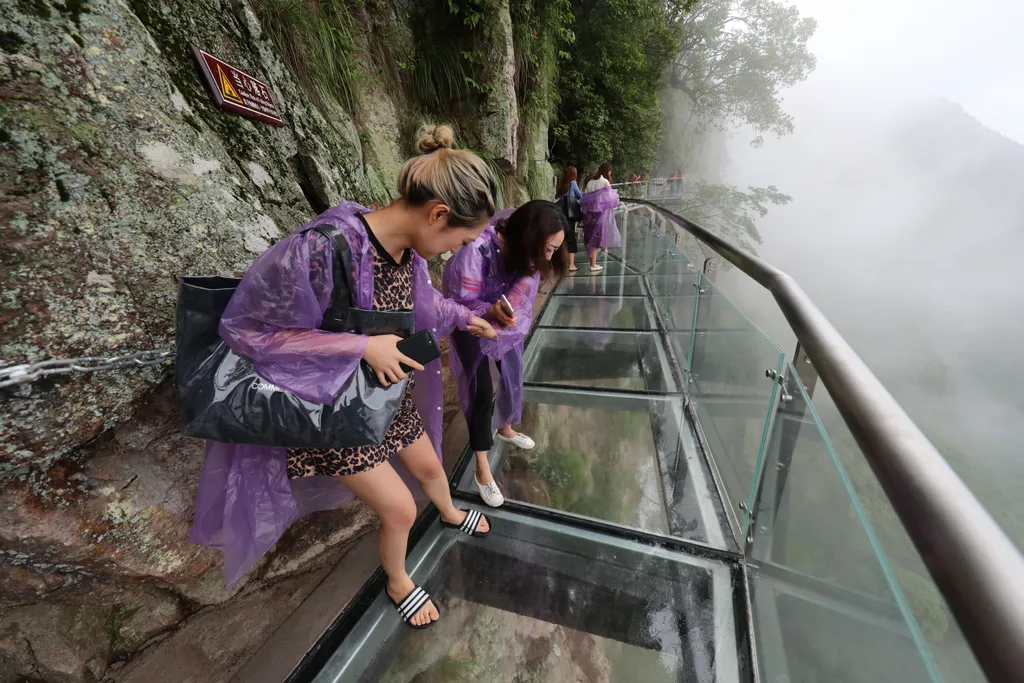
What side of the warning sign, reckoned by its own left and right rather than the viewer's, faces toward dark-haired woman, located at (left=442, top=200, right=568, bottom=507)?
front

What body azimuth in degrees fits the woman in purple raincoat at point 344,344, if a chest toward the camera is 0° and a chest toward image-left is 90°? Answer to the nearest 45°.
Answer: approximately 315°

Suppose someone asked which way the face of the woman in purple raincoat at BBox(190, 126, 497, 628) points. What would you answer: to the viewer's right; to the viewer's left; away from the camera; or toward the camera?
to the viewer's right

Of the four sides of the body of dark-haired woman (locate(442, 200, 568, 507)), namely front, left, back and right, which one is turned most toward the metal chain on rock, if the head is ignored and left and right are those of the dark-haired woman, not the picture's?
right

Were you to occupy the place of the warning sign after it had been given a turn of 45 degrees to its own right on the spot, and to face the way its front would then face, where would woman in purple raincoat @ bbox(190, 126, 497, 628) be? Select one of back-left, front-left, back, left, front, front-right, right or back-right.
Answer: front

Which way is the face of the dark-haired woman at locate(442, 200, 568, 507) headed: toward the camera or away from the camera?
toward the camera

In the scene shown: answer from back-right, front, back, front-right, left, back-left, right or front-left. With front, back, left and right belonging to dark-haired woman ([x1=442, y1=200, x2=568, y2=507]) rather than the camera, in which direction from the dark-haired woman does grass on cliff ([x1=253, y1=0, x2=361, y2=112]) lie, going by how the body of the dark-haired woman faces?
back

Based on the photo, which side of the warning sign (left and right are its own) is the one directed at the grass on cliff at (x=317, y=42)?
left

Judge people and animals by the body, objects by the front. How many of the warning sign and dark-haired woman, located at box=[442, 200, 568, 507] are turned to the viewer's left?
0

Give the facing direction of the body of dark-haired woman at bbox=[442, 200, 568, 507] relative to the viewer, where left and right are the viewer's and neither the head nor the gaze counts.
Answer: facing the viewer and to the right of the viewer

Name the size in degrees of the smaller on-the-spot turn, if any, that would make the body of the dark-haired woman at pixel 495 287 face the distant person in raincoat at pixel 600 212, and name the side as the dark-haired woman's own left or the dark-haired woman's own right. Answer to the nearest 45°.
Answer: approximately 135° to the dark-haired woman's own left
